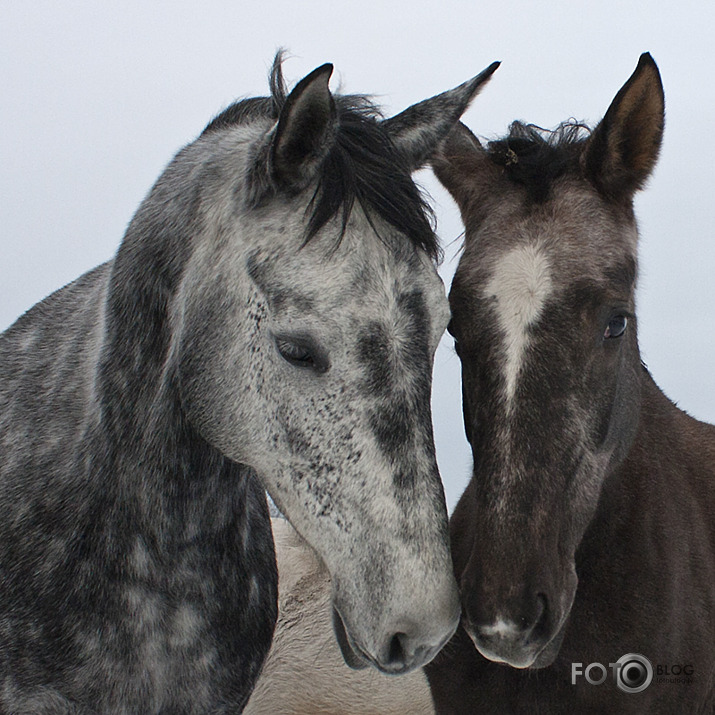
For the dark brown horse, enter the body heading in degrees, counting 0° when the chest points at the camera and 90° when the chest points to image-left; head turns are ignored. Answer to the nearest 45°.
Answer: approximately 45°
